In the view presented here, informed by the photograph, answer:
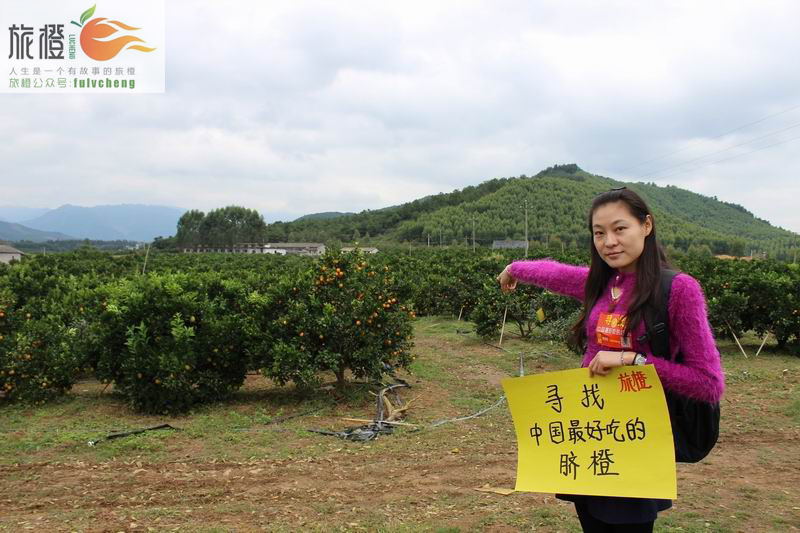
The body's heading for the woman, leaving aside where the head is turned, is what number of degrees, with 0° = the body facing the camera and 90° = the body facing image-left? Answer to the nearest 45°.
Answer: approximately 45°

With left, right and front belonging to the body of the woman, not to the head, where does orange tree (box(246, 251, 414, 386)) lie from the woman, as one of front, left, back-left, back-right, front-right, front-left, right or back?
right
